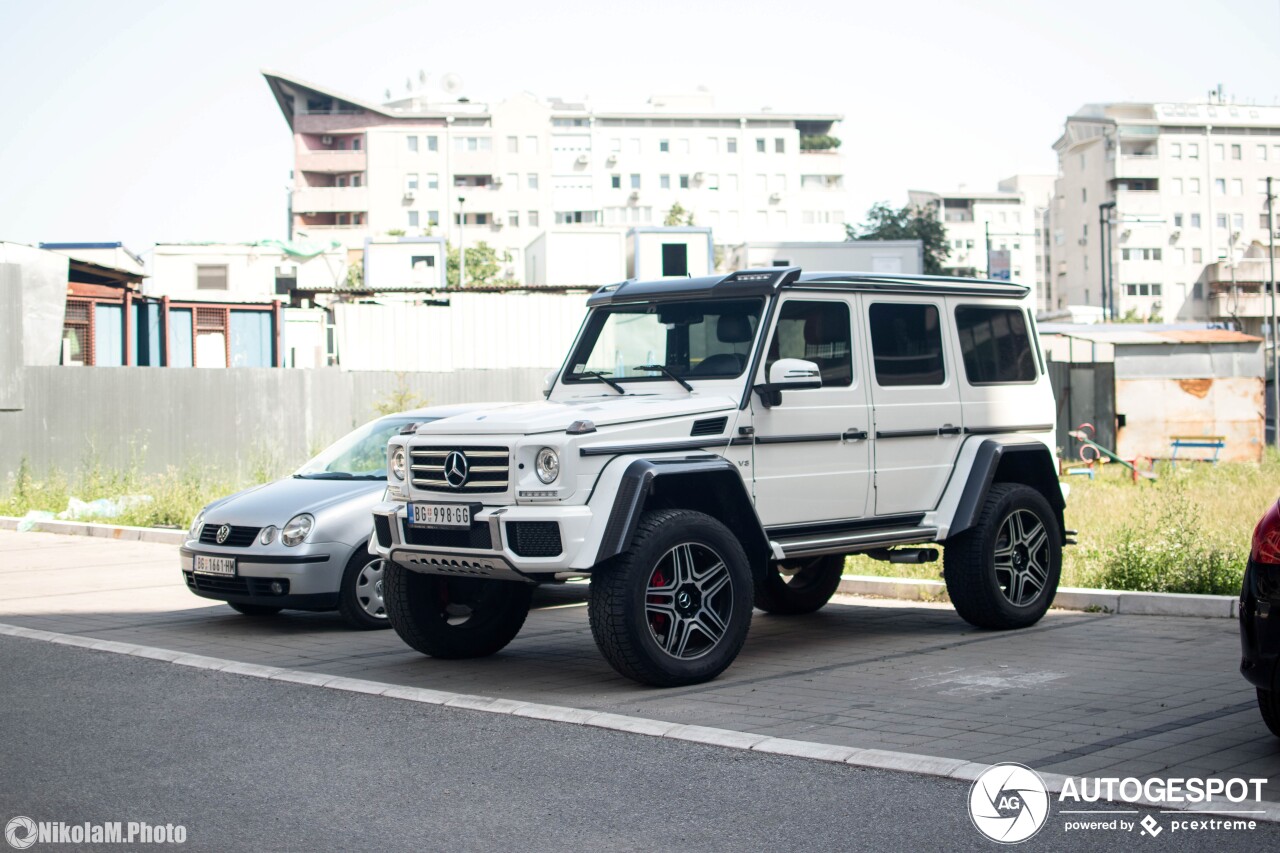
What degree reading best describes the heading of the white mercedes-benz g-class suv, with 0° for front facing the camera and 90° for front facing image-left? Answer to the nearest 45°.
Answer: approximately 45°

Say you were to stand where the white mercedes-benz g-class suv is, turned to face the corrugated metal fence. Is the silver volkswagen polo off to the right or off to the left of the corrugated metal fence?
left

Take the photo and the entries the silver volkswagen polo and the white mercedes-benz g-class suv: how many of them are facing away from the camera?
0

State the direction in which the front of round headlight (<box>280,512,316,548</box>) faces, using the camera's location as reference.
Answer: facing the viewer and to the left of the viewer

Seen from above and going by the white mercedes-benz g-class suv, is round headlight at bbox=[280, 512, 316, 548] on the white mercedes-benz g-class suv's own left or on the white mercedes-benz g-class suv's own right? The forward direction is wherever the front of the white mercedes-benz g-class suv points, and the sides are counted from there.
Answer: on the white mercedes-benz g-class suv's own right

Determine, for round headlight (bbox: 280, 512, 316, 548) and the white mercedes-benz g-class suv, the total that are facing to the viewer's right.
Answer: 0

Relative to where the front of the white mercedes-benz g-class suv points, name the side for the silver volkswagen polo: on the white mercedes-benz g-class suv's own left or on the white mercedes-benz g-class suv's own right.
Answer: on the white mercedes-benz g-class suv's own right

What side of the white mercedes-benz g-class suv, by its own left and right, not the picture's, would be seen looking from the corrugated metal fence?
right

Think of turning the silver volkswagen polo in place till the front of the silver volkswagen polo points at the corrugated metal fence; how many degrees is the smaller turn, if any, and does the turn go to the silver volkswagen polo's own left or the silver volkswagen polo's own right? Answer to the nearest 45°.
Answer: approximately 135° to the silver volkswagen polo's own right

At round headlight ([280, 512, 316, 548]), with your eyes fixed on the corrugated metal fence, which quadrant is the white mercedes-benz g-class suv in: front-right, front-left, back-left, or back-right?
back-right

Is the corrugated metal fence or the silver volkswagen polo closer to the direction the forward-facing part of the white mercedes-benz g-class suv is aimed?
the silver volkswagen polo

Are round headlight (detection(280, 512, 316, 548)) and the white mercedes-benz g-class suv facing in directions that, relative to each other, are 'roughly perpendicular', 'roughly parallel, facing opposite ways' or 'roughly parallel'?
roughly parallel

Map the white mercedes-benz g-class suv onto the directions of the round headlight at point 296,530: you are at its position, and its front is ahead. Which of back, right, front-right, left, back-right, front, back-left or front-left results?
left

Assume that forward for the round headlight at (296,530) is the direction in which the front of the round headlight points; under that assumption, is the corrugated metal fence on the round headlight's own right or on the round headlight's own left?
on the round headlight's own right
